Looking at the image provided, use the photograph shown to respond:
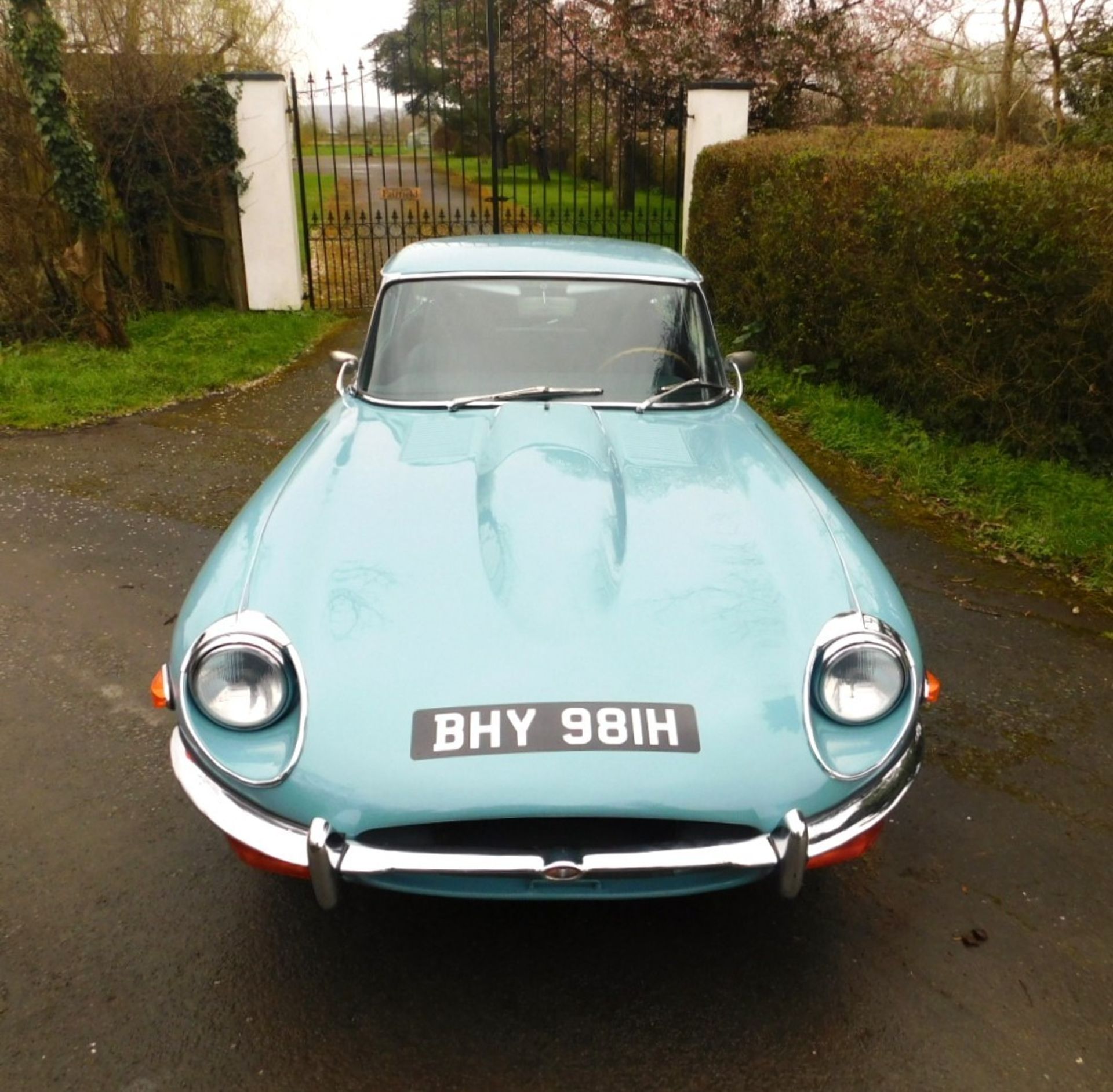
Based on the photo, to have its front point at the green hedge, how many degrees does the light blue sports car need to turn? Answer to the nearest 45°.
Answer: approximately 135° to its left

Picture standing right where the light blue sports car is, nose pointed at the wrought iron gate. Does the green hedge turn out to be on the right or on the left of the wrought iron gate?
right

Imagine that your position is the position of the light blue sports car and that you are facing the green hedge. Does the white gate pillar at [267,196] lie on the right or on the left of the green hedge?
left

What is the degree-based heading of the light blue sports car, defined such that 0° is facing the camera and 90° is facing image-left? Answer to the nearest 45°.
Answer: approximately 0°

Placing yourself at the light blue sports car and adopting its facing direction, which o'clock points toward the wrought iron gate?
The wrought iron gate is roughly at 6 o'clock from the light blue sports car.

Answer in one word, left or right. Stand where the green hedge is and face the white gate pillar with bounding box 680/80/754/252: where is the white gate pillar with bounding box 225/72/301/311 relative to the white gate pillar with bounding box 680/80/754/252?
left

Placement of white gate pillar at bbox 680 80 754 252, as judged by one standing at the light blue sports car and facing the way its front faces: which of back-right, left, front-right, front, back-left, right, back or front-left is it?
back

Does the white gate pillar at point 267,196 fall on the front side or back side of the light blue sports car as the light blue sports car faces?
on the back side
